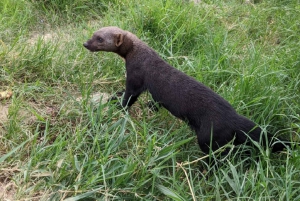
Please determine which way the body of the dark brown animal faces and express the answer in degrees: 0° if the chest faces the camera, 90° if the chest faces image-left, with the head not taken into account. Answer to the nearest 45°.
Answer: approximately 135°
